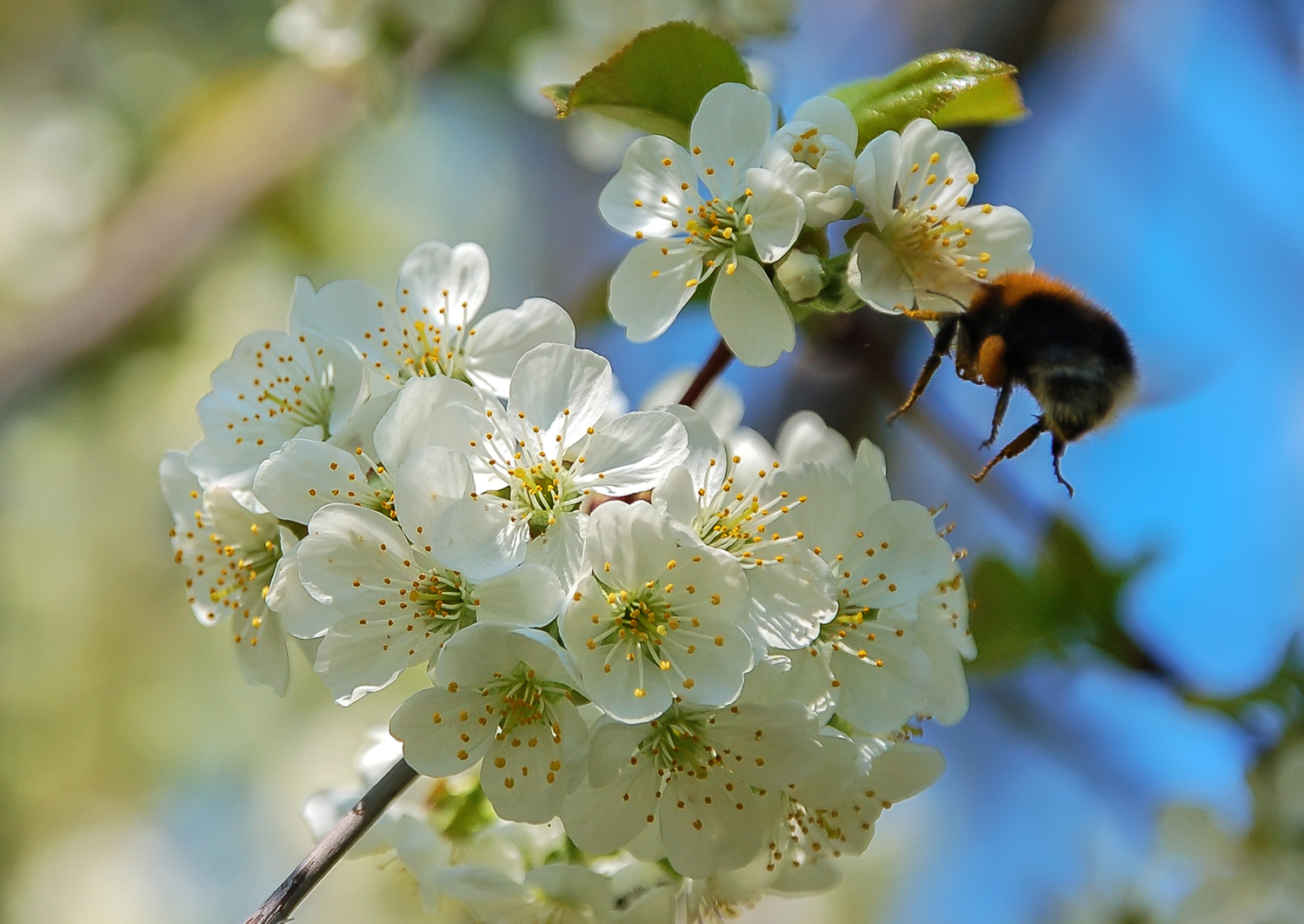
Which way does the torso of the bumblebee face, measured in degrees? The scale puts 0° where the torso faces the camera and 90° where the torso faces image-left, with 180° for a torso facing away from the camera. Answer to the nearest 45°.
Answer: approximately 90°
